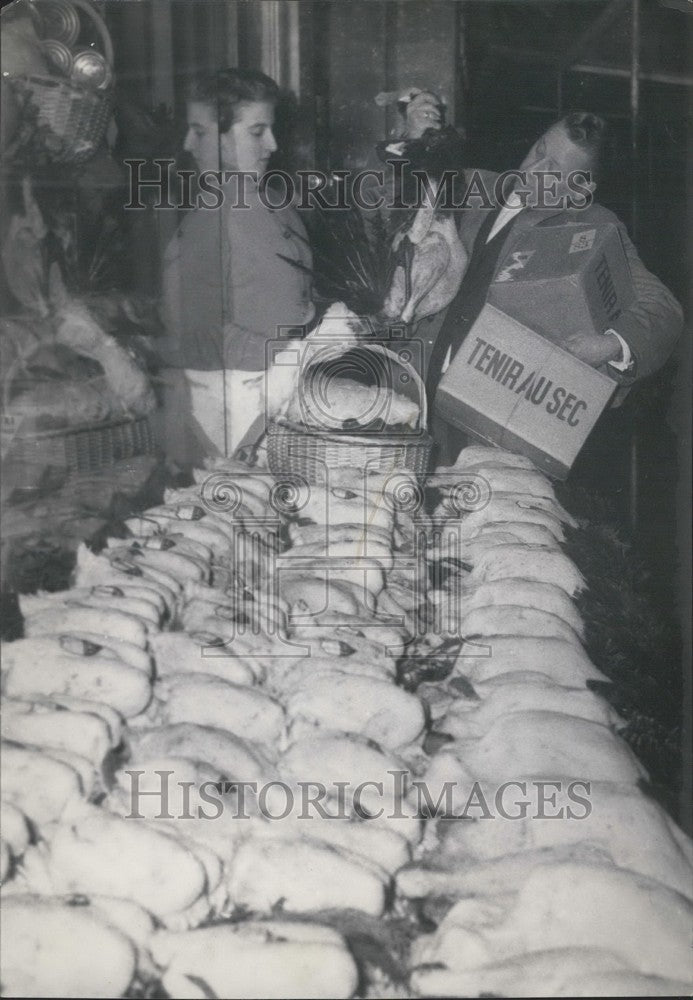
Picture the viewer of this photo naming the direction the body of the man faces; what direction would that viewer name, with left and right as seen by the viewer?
facing the viewer and to the left of the viewer

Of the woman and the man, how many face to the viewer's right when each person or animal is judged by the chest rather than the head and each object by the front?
1

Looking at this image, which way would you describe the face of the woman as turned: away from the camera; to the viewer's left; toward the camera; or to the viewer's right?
to the viewer's right

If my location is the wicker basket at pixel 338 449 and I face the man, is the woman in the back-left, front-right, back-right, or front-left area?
back-left

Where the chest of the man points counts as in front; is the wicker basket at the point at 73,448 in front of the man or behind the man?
in front

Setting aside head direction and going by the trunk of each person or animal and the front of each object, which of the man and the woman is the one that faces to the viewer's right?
the woman

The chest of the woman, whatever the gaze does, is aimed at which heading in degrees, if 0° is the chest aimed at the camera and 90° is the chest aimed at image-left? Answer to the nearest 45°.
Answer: approximately 270°
